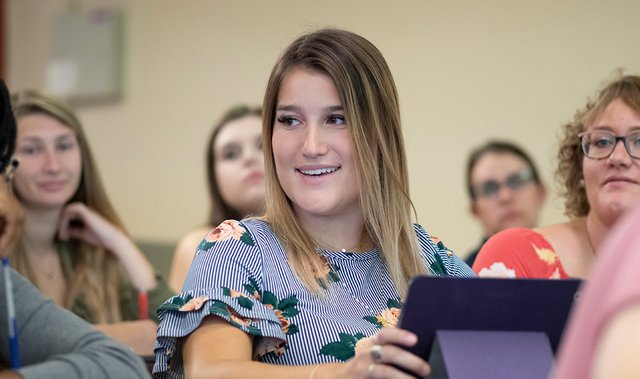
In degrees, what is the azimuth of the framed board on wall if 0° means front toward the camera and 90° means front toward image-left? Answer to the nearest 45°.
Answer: approximately 0°

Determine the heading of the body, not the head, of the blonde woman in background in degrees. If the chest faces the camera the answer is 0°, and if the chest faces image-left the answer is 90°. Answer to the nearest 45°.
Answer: approximately 0°

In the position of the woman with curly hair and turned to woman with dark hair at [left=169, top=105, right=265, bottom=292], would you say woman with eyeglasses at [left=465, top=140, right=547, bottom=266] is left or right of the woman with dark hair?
right

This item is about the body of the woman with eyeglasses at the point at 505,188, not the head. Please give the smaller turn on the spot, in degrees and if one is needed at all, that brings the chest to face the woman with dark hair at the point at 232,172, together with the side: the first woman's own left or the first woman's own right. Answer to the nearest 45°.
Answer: approximately 90° to the first woman's own right

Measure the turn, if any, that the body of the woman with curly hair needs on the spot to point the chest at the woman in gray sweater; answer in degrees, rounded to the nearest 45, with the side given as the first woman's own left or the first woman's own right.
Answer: approximately 90° to the first woman's own right

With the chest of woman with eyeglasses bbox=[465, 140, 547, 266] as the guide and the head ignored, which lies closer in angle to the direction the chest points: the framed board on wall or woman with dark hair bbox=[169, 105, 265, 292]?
the woman with dark hair

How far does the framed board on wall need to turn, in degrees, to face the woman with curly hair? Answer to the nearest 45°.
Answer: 0° — it already faces them

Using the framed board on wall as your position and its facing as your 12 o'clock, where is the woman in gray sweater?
The woman in gray sweater is roughly at 12 o'clock from the framed board on wall.

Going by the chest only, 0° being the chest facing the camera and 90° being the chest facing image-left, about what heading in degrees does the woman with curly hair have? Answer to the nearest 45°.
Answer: approximately 315°

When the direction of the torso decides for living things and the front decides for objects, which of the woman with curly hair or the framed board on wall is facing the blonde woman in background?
the framed board on wall
